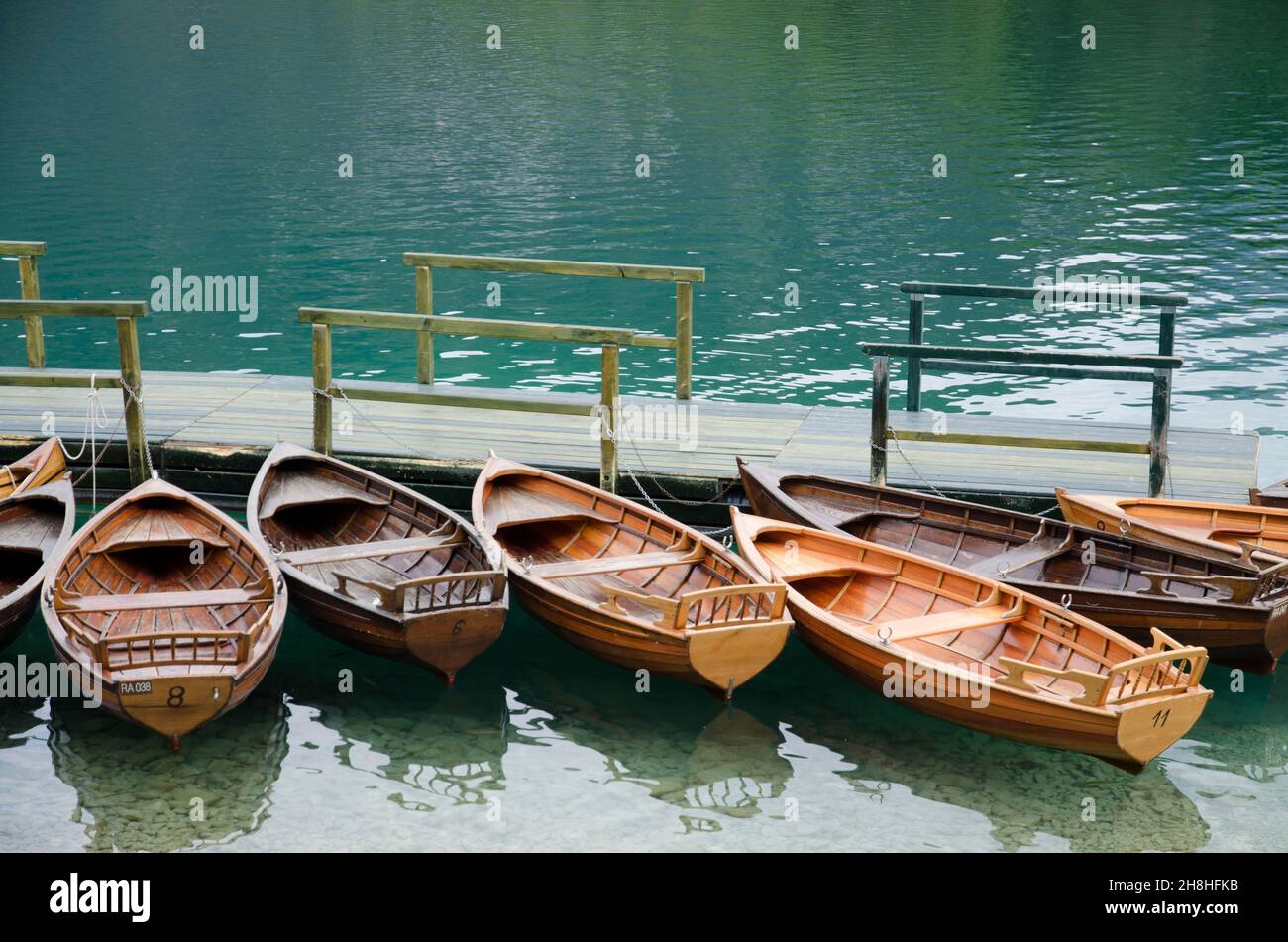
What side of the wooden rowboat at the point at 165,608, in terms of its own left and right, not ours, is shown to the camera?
back

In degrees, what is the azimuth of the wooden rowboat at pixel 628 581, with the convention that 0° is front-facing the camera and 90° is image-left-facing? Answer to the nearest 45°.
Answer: approximately 135°

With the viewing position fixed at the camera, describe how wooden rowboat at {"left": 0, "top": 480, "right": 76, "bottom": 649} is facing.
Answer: facing away from the viewer and to the right of the viewer

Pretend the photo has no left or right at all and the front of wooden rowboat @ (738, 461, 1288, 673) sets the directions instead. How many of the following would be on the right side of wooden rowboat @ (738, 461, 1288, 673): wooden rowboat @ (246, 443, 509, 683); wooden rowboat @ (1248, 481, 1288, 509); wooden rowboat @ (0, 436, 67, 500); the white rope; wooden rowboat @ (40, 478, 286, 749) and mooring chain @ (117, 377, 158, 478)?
1

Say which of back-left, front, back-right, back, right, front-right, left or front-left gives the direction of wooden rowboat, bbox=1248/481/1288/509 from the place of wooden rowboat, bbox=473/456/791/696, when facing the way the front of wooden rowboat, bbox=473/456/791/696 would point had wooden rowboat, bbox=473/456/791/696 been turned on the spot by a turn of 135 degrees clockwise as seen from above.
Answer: front

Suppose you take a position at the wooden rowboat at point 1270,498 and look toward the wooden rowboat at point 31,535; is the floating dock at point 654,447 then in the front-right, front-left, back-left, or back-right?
front-right

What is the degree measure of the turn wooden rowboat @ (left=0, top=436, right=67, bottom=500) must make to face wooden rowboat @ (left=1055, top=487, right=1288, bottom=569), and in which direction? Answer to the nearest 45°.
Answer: approximately 90° to its right

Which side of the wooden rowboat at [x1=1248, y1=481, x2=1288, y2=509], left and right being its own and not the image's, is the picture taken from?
left

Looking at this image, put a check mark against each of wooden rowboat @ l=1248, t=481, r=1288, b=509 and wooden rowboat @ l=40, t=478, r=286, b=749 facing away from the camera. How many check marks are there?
1

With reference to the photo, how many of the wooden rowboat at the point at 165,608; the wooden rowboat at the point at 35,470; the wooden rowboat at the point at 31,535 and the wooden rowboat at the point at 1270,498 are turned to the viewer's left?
1

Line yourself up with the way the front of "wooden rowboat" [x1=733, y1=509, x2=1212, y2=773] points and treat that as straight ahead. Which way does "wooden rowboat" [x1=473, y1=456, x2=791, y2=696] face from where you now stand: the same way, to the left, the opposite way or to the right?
the same way

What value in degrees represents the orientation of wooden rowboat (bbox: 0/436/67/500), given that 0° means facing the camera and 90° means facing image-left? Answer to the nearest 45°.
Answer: approximately 225°

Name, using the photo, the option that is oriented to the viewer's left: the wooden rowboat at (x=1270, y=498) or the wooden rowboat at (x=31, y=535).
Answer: the wooden rowboat at (x=1270, y=498)

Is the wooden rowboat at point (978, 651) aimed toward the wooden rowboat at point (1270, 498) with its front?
no

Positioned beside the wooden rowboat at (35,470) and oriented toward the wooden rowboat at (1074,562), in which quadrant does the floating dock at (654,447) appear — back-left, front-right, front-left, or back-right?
front-left

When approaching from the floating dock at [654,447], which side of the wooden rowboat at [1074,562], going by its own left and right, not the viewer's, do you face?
front

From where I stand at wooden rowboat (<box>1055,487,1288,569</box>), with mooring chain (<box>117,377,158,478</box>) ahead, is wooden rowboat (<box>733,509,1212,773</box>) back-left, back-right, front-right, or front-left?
front-left

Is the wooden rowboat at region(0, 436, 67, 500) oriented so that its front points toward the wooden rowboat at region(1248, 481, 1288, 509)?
no

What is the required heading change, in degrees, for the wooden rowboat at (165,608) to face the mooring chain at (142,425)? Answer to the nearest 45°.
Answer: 0° — it already faces it
